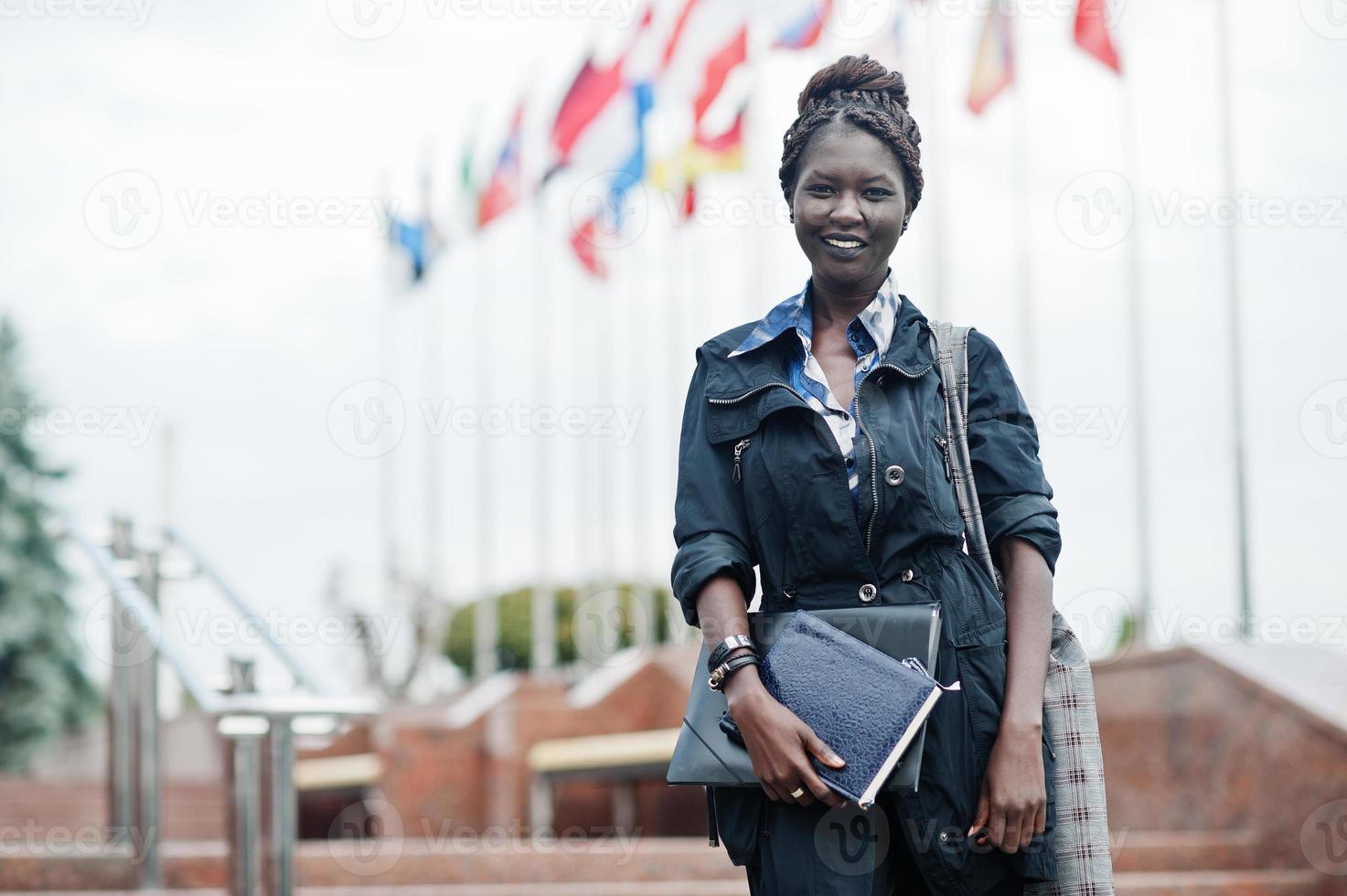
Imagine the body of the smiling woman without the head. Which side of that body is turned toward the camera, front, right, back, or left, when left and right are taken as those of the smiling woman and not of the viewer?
front

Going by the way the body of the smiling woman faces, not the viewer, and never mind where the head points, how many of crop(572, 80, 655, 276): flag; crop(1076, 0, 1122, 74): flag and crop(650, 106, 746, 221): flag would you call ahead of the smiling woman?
0

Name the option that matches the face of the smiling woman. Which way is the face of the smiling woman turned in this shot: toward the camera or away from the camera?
toward the camera

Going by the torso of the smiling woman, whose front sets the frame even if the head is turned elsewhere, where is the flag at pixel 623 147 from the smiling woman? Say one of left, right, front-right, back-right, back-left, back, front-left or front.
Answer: back

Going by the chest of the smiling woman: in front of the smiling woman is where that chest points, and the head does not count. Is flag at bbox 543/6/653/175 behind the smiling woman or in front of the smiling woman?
behind

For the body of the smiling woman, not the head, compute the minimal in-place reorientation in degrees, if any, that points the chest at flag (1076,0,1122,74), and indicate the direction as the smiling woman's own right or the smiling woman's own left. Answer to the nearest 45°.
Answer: approximately 180°

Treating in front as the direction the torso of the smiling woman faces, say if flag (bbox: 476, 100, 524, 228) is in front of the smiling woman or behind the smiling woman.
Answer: behind

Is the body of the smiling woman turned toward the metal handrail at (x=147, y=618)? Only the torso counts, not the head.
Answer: no

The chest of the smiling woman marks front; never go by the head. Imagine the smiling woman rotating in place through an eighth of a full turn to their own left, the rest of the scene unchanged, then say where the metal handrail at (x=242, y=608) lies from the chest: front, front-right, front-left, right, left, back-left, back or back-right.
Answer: back

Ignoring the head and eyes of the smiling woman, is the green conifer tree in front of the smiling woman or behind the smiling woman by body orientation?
behind

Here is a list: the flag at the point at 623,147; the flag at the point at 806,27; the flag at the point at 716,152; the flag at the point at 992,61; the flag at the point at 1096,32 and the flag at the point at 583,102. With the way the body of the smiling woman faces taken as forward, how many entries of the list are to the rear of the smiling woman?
6

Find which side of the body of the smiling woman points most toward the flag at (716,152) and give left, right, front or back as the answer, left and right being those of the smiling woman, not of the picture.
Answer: back

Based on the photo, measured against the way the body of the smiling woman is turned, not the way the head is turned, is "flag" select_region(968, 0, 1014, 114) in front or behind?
behind

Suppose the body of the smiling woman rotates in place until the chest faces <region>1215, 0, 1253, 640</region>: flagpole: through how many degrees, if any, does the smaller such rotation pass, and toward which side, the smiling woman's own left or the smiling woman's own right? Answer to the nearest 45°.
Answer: approximately 180°

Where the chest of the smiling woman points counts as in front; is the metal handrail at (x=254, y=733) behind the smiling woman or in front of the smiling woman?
behind

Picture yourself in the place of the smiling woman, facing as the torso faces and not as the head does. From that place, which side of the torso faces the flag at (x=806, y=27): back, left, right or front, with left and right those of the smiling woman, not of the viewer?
back

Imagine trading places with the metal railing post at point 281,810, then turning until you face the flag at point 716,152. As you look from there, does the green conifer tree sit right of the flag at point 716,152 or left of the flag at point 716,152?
left

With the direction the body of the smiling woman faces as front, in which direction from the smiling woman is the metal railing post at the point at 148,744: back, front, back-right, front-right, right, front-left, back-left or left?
back-right

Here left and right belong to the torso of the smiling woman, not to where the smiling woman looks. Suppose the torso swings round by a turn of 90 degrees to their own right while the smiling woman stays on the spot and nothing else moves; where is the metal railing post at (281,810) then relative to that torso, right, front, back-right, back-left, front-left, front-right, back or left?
front-right
